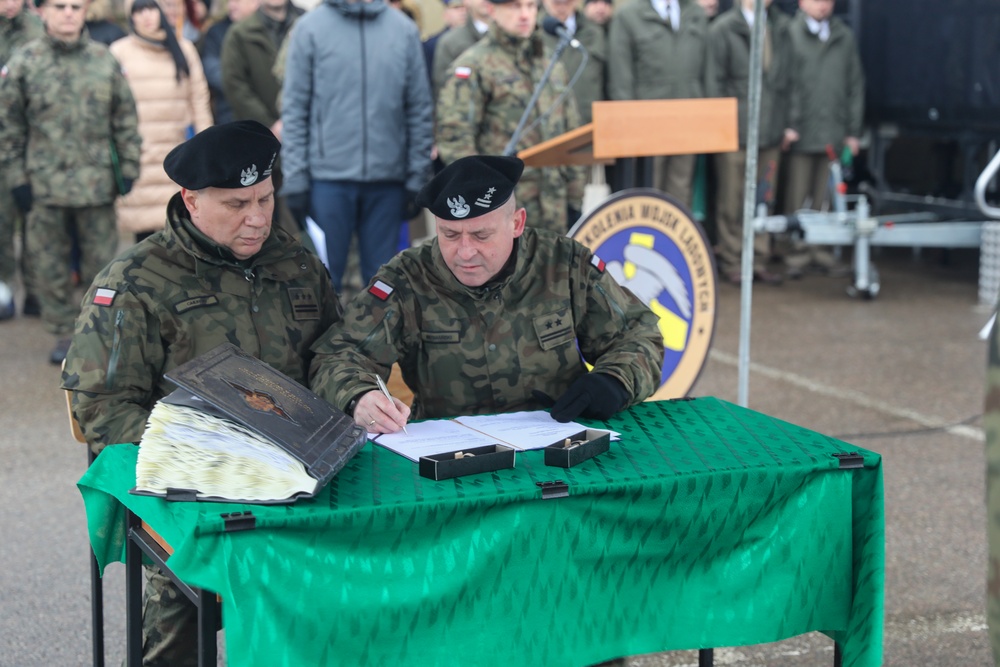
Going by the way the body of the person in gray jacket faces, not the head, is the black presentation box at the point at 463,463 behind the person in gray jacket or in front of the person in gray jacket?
in front

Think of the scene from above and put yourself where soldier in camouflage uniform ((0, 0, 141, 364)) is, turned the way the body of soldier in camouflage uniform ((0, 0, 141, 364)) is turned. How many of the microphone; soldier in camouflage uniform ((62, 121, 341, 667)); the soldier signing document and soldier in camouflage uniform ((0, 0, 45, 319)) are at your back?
1

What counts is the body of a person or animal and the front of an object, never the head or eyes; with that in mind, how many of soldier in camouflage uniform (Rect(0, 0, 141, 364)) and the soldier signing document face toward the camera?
2

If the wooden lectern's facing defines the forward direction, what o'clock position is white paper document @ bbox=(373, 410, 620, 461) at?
The white paper document is roughly at 2 o'clock from the wooden lectern.

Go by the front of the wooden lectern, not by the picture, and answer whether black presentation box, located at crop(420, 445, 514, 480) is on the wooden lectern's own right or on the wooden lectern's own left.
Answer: on the wooden lectern's own right

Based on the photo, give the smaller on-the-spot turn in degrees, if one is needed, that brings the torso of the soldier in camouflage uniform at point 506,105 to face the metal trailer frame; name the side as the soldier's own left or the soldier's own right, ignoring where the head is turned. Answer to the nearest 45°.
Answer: approximately 90° to the soldier's own left

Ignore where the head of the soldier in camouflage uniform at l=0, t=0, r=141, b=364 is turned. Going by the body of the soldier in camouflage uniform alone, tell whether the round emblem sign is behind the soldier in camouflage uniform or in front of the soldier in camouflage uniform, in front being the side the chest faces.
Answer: in front

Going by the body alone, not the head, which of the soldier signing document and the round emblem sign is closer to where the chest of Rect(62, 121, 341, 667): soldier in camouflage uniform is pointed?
the soldier signing document

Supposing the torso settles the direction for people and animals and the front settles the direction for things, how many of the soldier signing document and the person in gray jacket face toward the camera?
2
